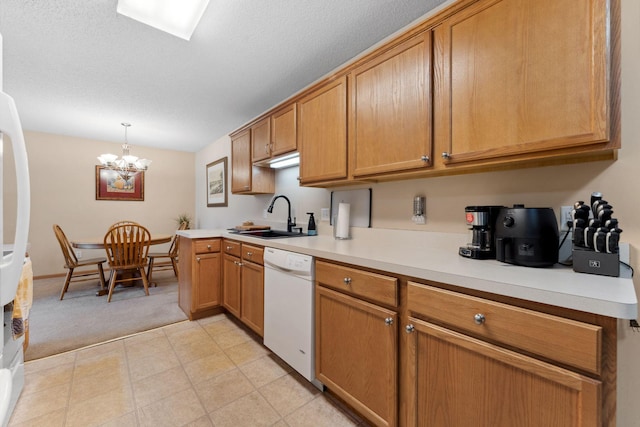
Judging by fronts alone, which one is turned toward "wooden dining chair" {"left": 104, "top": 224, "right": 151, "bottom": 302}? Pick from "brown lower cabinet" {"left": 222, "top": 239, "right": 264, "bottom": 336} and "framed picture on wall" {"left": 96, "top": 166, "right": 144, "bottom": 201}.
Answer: the framed picture on wall

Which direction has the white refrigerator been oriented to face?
to the viewer's right

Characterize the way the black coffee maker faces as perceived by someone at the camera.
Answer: facing the viewer and to the left of the viewer

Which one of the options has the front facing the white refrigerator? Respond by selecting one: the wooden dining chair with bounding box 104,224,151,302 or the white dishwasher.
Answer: the white dishwasher

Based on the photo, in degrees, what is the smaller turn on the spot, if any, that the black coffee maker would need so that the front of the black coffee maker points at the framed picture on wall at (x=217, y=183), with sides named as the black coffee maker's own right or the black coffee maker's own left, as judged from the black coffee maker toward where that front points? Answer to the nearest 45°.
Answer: approximately 45° to the black coffee maker's own right

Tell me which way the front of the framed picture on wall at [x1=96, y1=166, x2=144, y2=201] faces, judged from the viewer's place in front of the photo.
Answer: facing the viewer

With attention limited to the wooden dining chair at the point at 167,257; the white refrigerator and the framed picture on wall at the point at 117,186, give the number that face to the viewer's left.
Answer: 1

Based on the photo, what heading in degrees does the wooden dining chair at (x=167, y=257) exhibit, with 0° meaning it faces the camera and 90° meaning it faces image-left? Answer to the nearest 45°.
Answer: approximately 90°

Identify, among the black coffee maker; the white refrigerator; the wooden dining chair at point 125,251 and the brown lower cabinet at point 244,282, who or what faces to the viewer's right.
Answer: the white refrigerator

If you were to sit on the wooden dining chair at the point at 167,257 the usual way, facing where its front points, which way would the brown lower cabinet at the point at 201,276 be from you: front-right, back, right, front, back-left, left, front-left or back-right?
left

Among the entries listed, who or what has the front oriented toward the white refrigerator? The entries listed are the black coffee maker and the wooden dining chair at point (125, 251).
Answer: the black coffee maker

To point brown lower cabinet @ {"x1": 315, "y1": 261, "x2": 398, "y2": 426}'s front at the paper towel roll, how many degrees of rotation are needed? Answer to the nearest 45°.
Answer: approximately 135° to its right

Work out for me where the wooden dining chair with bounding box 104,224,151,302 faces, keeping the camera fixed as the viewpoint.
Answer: facing away from the viewer

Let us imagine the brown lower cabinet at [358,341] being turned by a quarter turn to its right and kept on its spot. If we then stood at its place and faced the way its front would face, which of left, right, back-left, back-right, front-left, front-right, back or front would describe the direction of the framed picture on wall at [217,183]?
front

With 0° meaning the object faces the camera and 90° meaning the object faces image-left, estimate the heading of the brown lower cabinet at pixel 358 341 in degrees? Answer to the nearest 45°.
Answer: approximately 45°

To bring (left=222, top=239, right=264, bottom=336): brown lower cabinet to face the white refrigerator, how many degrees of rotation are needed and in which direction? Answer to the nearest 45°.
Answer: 0° — it already faces it
